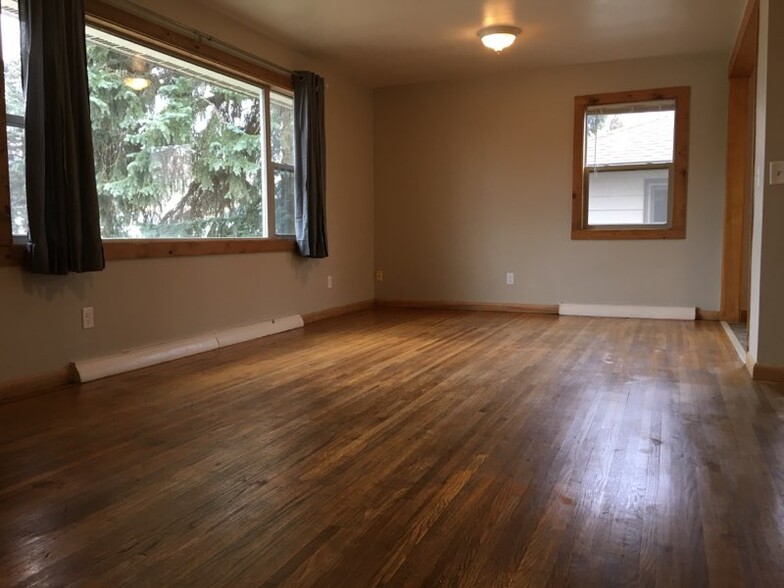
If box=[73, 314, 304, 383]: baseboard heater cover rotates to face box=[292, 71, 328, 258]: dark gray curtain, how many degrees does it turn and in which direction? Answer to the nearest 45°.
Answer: approximately 90° to its left

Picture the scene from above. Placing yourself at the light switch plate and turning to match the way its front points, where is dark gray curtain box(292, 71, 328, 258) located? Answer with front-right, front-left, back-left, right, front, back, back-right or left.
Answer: right

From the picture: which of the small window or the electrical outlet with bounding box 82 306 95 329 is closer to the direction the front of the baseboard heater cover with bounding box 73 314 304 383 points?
the small window

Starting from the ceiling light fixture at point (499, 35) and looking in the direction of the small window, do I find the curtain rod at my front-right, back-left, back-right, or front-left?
back-left

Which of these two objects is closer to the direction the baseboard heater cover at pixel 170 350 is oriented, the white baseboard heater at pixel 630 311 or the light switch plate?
the light switch plate

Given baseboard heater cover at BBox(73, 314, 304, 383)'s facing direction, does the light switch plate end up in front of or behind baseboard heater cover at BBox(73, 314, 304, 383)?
in front

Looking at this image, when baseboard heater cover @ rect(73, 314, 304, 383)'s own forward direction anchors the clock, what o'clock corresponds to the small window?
The small window is roughly at 10 o'clock from the baseboard heater cover.

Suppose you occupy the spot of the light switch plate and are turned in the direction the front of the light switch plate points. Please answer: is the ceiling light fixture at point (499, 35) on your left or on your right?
on your right

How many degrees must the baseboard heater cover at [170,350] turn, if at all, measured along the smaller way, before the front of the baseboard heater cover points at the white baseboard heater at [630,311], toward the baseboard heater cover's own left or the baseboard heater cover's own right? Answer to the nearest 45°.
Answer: approximately 45° to the baseboard heater cover's own left

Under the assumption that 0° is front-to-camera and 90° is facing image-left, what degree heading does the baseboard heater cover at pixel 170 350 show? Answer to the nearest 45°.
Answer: approximately 315°
